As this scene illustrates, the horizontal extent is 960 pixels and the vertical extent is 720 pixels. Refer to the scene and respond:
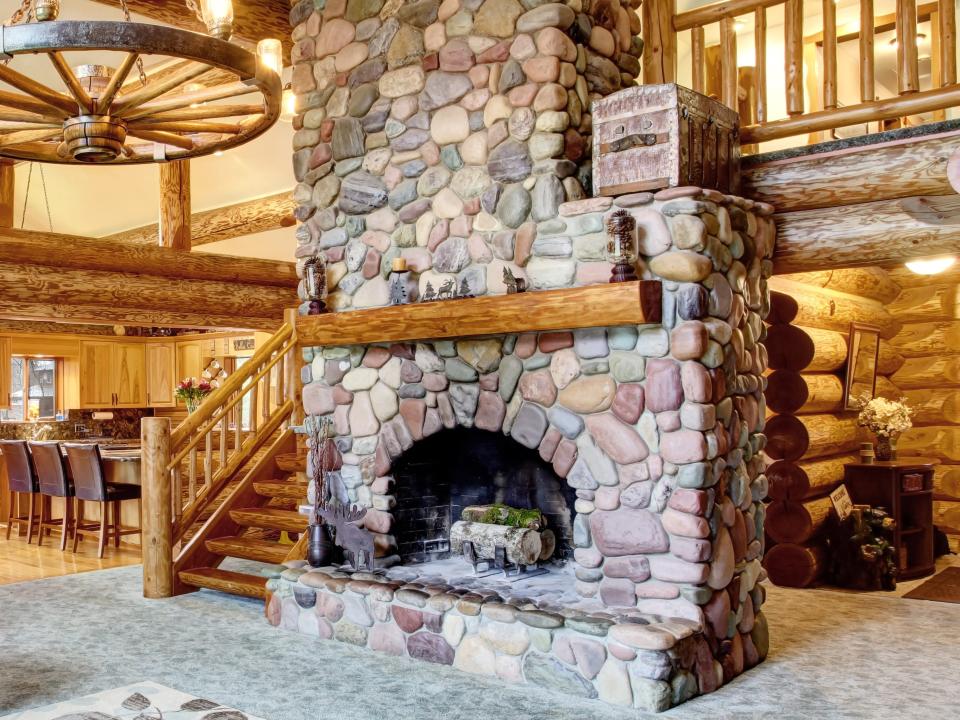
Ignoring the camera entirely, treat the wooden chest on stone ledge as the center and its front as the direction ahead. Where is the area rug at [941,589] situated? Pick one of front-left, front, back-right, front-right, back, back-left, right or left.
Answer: left

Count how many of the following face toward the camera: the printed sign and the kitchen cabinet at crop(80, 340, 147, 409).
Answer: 2

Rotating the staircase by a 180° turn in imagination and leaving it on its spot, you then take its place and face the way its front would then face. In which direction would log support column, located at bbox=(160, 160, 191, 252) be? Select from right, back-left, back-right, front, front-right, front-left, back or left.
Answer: front-left

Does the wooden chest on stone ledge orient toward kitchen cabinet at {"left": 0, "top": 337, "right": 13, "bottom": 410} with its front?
no

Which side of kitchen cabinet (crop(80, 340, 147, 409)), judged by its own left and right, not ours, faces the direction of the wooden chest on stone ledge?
front

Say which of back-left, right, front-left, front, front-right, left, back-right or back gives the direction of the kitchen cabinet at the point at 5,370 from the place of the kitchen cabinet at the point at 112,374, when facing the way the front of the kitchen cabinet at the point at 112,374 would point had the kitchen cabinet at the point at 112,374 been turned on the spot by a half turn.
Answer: back-left

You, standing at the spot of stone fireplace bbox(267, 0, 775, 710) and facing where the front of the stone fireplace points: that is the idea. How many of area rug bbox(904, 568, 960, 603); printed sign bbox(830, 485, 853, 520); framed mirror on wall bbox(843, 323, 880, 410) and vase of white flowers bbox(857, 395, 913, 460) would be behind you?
4

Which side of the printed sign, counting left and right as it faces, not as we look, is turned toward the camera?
front

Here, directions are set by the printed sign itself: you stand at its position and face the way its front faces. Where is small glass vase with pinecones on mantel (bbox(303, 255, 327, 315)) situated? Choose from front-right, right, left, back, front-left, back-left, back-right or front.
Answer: front-right

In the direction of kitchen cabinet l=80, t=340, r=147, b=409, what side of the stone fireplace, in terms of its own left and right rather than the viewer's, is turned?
right

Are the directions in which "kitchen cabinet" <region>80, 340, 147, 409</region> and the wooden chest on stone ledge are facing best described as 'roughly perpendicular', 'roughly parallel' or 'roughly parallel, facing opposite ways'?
roughly parallel

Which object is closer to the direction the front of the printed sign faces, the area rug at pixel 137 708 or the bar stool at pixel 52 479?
the area rug

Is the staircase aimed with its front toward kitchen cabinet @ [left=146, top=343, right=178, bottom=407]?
no

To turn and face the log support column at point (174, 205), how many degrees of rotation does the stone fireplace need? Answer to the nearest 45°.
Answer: approximately 90° to its right

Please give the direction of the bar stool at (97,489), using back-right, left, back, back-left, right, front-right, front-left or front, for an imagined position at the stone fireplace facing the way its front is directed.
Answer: right

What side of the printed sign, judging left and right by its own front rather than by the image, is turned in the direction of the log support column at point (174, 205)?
right

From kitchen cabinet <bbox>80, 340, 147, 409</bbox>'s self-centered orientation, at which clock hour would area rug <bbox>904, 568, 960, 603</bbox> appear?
The area rug is roughly at 11 o'clock from the kitchen cabinet.

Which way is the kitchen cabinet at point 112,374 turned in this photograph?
toward the camera
